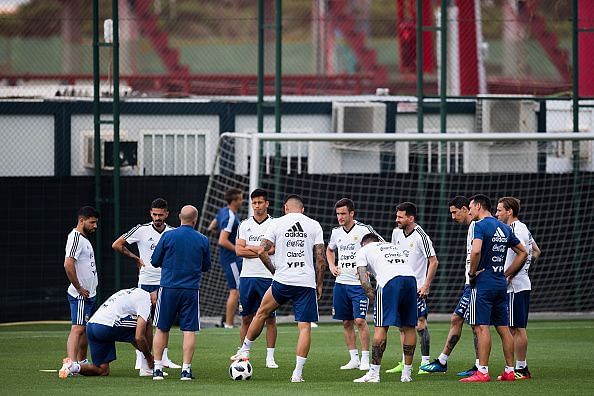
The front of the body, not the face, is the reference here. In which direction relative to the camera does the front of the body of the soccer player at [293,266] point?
away from the camera

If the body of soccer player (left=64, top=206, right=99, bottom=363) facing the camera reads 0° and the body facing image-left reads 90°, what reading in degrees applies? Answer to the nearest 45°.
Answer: approximately 315°

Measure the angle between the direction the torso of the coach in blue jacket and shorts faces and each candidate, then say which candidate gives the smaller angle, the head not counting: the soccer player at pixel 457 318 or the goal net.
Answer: the goal net

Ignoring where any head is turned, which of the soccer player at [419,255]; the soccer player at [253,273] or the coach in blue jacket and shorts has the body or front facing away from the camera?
the coach in blue jacket and shorts

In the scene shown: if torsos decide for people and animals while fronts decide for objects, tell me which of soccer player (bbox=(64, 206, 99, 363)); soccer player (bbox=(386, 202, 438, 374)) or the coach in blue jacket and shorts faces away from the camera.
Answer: the coach in blue jacket and shorts

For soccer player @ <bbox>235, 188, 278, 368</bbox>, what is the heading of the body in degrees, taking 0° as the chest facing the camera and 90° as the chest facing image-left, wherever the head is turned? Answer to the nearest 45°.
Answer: approximately 0°

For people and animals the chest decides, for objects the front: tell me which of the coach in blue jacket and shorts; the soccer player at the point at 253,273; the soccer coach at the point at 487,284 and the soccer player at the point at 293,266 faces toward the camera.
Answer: the soccer player at the point at 253,273

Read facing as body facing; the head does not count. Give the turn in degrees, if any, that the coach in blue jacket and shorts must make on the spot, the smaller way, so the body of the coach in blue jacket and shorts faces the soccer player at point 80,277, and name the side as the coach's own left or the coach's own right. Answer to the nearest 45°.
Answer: approximately 45° to the coach's own left

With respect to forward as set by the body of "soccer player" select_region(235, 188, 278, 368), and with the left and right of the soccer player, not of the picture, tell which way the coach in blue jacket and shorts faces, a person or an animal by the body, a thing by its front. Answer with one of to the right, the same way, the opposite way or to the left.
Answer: the opposite way

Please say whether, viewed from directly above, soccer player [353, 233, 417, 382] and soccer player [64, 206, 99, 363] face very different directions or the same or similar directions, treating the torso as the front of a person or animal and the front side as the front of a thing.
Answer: very different directions
